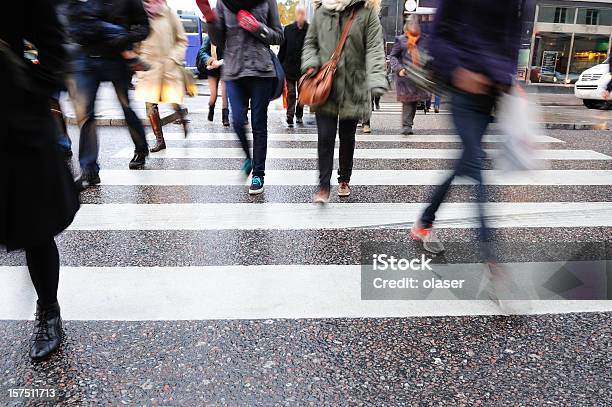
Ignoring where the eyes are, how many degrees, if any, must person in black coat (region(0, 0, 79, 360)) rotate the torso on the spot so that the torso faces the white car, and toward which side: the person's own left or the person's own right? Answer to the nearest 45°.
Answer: approximately 135° to the person's own left

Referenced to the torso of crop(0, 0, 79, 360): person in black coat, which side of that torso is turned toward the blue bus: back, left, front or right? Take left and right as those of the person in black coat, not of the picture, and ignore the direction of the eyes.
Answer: back

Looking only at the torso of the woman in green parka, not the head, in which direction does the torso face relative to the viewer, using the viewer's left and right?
facing the viewer

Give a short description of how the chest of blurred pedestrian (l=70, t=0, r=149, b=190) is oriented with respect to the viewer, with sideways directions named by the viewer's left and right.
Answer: facing the viewer and to the left of the viewer
